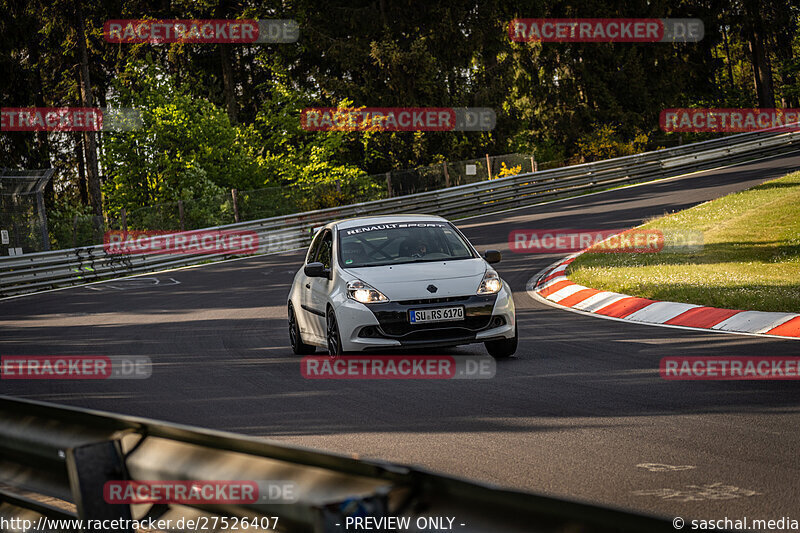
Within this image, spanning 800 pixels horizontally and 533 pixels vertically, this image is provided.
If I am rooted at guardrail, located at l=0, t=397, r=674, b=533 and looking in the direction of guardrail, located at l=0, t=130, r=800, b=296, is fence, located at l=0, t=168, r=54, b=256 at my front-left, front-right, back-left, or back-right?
front-left

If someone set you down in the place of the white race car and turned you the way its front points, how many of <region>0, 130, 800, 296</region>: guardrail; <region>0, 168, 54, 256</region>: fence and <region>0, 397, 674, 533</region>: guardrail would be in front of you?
1

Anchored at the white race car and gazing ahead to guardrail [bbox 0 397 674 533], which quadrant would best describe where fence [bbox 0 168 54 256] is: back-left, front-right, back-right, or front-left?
back-right

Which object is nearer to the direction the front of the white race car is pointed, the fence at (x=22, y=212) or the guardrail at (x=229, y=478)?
the guardrail

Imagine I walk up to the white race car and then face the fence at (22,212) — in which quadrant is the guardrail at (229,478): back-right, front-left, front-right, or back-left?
back-left

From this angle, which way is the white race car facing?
toward the camera

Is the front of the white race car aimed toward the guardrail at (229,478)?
yes

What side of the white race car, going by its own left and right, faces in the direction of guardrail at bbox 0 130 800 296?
back

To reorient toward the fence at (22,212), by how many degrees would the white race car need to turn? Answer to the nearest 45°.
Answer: approximately 135° to its right
